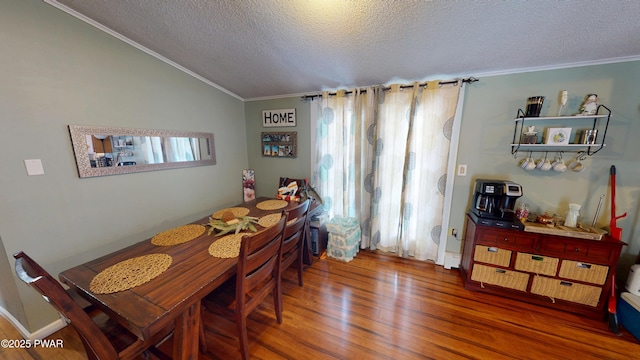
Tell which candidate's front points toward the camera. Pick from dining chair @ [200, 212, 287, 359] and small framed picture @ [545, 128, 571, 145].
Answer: the small framed picture

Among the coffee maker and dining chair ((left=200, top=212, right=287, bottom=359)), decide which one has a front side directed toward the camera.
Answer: the coffee maker

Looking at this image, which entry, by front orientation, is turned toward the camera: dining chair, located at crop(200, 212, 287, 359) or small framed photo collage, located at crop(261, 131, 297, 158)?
the small framed photo collage

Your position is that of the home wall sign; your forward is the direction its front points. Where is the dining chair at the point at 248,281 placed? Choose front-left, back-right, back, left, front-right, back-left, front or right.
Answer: front

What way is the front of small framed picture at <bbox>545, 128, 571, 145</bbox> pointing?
toward the camera

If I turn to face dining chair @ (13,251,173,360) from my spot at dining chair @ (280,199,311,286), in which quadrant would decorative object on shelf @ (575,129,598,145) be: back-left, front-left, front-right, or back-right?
back-left

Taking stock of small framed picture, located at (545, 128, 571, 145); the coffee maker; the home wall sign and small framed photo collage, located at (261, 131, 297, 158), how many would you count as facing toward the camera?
4

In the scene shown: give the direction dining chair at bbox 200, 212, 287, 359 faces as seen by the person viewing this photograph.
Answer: facing away from the viewer and to the left of the viewer

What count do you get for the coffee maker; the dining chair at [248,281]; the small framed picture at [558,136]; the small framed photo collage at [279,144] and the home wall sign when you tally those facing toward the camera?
4

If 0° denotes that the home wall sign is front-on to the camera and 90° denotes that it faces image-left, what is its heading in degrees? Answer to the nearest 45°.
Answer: approximately 0°

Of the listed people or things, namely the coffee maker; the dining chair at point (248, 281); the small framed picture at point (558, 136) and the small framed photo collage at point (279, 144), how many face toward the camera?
3

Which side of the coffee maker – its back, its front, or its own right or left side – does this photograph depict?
front
